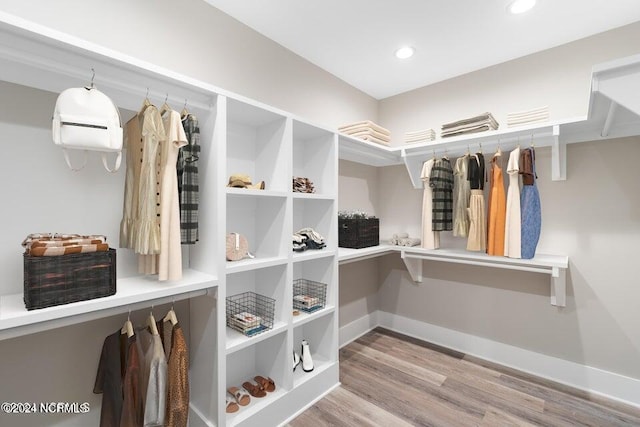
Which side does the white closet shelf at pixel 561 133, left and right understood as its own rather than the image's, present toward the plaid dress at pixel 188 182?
front

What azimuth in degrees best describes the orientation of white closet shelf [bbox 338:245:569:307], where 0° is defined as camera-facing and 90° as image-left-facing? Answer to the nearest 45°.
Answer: approximately 45°

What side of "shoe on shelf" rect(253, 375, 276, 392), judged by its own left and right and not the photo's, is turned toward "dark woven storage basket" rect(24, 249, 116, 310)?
right

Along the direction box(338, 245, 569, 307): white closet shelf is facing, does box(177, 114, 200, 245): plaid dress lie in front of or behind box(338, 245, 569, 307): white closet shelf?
in front

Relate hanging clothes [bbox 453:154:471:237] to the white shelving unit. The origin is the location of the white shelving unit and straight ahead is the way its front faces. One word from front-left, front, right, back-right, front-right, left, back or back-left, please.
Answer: front-left
